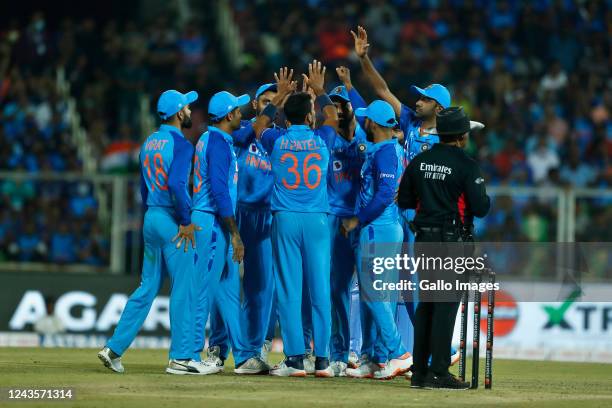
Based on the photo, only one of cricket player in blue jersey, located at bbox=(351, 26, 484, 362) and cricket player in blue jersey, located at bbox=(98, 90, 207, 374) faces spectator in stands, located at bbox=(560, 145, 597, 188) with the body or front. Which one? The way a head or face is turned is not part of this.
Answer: cricket player in blue jersey, located at bbox=(98, 90, 207, 374)

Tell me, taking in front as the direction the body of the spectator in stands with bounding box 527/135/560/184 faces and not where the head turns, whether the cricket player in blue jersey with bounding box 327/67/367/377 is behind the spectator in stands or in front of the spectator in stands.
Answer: in front

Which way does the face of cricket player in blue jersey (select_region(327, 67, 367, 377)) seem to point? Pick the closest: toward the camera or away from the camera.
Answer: toward the camera

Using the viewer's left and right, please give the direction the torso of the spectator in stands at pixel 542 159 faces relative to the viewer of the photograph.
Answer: facing the viewer

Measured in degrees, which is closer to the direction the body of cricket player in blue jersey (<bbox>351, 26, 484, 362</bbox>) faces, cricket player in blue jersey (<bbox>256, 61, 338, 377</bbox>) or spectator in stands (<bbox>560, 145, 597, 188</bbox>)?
the cricket player in blue jersey

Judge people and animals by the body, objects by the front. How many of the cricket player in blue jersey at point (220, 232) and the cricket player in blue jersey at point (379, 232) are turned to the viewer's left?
1

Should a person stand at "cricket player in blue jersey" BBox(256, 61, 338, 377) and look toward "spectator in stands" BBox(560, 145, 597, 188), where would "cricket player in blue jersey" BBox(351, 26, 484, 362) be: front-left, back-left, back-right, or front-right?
front-right

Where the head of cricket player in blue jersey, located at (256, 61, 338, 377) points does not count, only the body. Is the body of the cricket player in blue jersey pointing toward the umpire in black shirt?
no

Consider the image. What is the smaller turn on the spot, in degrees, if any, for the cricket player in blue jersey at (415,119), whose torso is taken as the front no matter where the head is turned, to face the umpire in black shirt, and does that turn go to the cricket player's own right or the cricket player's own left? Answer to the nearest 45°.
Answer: approximately 45° to the cricket player's own left

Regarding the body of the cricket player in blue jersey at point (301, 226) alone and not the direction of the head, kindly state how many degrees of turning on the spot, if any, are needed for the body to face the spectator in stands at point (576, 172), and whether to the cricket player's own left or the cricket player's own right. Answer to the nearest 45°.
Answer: approximately 45° to the cricket player's own right

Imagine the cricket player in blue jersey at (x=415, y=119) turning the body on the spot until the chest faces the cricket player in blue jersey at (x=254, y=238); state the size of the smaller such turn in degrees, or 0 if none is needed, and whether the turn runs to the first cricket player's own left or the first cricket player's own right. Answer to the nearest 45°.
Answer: approximately 45° to the first cricket player's own right

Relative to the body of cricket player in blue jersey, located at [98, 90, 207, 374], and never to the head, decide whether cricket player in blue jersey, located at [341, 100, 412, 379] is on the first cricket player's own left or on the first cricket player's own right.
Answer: on the first cricket player's own right

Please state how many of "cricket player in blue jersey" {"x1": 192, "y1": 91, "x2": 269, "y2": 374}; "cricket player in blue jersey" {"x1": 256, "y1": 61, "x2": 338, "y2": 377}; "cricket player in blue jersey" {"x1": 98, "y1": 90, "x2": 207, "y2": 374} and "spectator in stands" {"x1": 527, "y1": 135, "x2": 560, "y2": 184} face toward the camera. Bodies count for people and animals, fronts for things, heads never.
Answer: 1

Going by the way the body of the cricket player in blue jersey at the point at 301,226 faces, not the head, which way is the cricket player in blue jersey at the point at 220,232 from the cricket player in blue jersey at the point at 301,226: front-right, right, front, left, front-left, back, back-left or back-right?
left

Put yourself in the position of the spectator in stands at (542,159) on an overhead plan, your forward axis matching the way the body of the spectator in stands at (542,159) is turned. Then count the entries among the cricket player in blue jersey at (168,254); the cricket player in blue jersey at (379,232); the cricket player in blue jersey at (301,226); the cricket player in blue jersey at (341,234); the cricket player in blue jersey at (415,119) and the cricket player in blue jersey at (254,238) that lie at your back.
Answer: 0

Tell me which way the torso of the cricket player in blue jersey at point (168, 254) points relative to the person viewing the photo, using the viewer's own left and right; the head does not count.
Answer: facing away from the viewer and to the right of the viewer

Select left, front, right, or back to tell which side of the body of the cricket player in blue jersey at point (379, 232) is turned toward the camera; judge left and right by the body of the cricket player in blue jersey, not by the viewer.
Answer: left

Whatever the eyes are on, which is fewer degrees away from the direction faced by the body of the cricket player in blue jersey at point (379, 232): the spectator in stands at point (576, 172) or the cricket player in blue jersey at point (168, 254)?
the cricket player in blue jersey

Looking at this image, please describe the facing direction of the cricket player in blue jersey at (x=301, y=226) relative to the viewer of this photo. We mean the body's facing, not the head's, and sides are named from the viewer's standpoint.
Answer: facing away from the viewer
